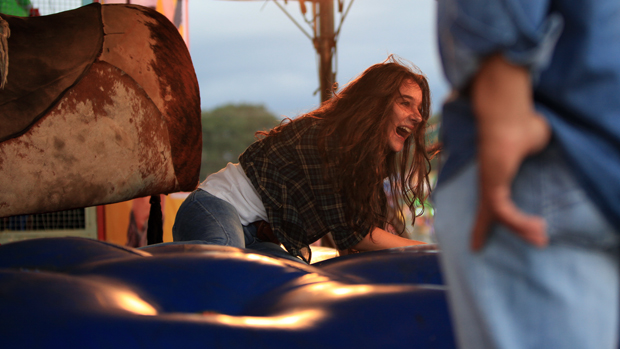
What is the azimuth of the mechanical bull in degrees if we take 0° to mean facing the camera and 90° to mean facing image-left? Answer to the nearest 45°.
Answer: approximately 90°

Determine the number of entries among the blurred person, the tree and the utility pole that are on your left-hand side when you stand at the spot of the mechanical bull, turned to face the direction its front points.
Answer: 1

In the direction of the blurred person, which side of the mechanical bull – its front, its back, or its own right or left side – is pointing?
left

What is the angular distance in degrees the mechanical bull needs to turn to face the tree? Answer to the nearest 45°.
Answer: approximately 90° to its right

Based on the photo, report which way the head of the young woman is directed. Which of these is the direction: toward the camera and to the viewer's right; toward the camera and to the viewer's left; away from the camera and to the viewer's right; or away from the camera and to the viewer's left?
toward the camera and to the viewer's right
